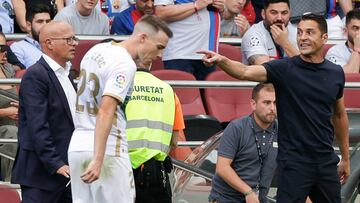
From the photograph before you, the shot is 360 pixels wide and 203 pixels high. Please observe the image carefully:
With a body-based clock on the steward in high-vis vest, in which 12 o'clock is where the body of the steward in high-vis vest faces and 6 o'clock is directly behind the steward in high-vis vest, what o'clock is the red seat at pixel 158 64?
The red seat is roughly at 12 o'clock from the steward in high-vis vest.

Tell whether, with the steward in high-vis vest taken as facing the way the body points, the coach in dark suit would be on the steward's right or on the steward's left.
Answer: on the steward's left

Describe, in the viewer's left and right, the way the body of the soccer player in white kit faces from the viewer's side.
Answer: facing away from the viewer and to the right of the viewer

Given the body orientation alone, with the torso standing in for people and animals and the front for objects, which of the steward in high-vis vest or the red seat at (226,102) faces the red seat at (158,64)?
the steward in high-vis vest

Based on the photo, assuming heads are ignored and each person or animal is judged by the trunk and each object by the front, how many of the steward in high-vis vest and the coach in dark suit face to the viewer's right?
1

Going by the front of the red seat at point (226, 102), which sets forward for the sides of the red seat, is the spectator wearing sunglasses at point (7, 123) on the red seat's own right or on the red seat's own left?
on the red seat's own right

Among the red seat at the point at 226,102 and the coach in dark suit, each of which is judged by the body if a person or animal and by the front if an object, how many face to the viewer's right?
1

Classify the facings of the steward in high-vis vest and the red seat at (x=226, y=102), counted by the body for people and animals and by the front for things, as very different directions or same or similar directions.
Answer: very different directions

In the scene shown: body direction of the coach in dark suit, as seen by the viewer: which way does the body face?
to the viewer's right

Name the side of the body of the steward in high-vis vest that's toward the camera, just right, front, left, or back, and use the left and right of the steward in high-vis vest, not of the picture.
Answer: back
